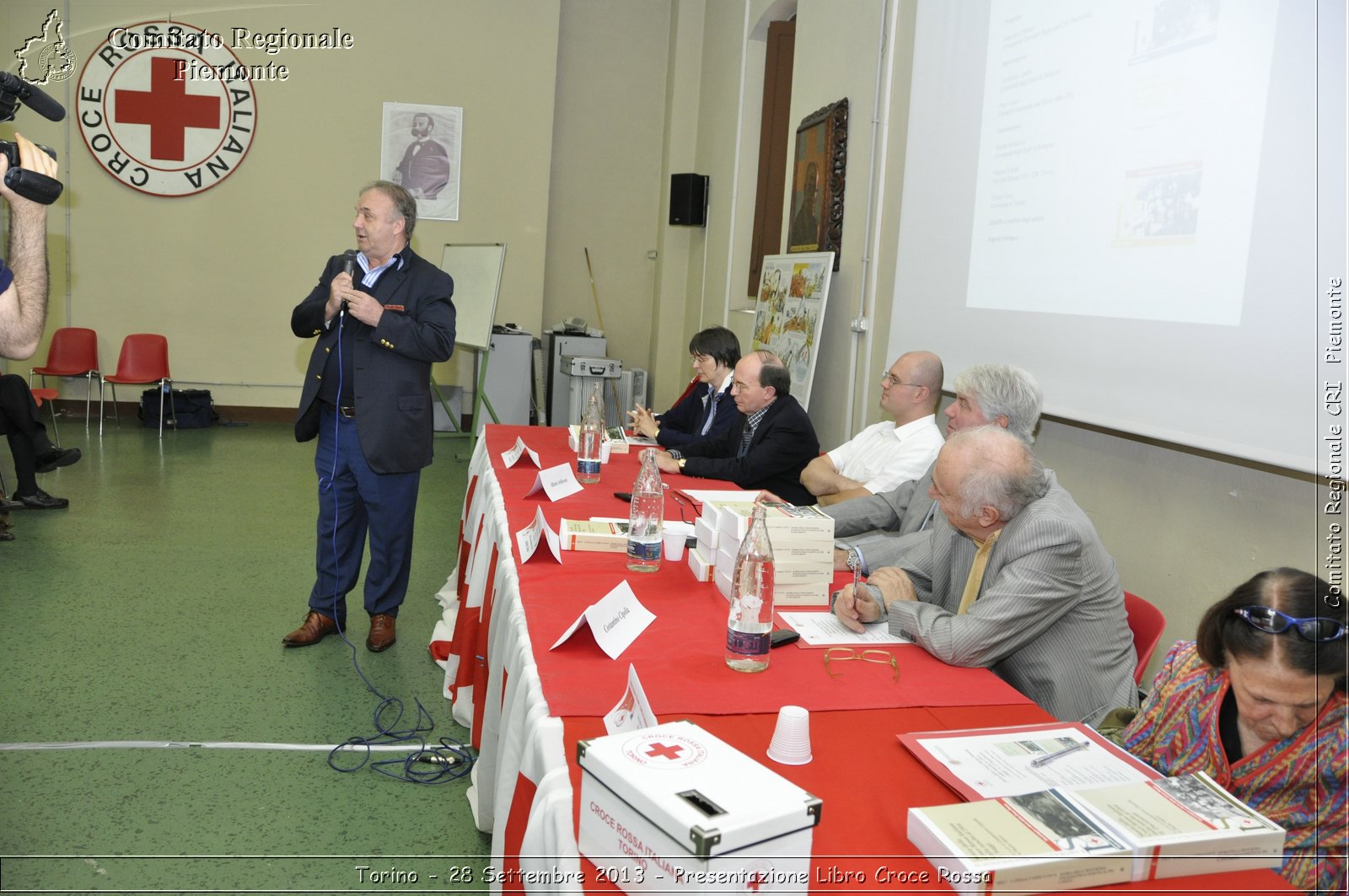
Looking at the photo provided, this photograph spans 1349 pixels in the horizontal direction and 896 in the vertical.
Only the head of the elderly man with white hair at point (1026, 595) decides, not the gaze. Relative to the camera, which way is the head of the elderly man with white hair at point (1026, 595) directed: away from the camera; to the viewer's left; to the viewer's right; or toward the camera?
to the viewer's left

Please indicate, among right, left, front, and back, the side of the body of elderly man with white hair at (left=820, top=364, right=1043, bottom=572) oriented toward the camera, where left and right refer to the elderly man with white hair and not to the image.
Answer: left

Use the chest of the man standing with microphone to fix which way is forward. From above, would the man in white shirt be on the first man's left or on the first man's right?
on the first man's left

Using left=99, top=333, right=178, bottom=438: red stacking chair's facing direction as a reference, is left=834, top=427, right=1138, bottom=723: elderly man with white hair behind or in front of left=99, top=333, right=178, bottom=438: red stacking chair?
in front

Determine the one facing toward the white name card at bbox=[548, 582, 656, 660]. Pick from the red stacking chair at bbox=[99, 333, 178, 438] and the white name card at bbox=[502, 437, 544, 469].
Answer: the red stacking chair

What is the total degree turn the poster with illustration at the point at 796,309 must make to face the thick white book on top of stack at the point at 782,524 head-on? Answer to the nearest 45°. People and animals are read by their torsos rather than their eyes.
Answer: approximately 45° to its left

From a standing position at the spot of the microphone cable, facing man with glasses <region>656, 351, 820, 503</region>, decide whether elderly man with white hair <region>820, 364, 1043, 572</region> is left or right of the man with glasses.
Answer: right

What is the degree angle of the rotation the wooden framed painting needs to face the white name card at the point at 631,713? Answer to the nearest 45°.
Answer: approximately 45° to its left

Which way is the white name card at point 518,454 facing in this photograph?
to the viewer's left

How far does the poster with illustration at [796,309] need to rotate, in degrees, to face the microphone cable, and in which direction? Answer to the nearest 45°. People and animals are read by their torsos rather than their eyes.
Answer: approximately 45° to its left
